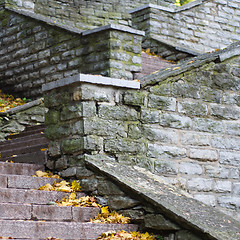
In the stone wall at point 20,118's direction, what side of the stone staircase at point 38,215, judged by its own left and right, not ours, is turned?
back

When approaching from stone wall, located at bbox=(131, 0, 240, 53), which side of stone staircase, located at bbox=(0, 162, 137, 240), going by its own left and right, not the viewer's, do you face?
back

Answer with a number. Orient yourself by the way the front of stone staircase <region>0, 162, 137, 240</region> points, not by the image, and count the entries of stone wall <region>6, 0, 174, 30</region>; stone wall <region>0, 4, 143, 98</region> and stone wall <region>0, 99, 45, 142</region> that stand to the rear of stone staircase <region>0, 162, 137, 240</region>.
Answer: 3

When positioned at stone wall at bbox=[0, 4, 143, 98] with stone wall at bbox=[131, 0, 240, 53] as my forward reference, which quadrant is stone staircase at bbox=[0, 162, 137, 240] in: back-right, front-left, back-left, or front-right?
back-right

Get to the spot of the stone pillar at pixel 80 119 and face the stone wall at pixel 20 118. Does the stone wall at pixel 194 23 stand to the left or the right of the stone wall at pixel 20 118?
right

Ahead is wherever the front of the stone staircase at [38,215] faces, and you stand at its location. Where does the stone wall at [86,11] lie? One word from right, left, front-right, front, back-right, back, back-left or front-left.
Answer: back

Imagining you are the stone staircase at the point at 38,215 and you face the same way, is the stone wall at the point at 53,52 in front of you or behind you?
behind

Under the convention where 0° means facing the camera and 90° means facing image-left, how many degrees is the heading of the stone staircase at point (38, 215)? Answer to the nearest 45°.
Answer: approximately 0°

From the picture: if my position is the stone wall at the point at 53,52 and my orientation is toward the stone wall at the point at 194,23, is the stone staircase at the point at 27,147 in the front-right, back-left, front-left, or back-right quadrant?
back-right
